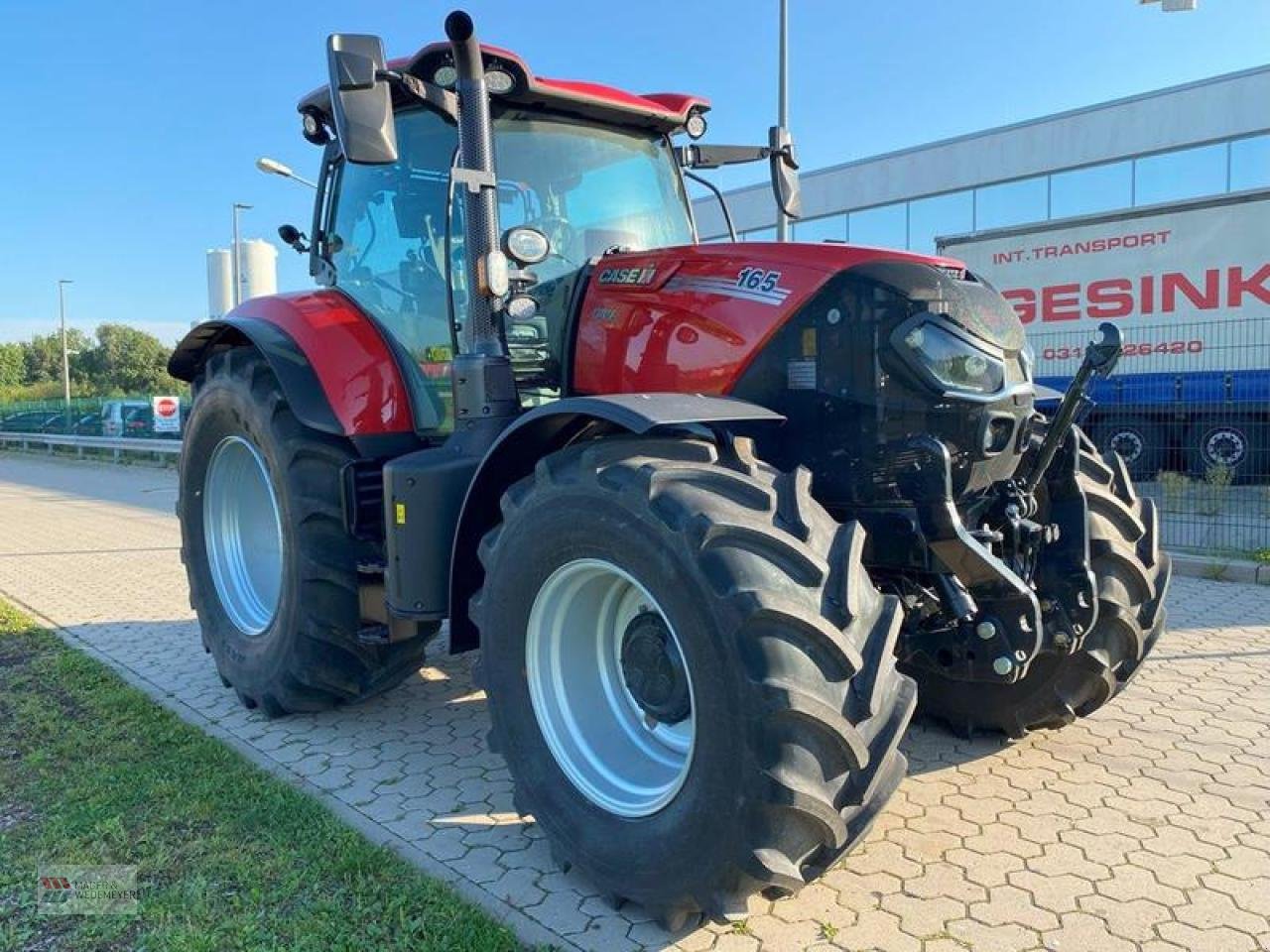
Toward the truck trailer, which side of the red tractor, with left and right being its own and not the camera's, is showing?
left

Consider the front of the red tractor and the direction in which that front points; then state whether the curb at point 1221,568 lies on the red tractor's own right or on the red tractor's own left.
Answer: on the red tractor's own left

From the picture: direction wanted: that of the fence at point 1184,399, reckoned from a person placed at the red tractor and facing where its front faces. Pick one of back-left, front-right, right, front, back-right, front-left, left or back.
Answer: left

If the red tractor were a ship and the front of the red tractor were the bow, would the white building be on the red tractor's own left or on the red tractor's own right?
on the red tractor's own left

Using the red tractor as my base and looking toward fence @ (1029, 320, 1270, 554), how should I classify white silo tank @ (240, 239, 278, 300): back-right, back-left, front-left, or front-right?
front-left

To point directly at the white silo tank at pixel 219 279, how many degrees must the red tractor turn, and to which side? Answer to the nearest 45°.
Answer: approximately 180°

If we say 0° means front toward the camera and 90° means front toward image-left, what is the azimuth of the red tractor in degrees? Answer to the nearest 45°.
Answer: approximately 315°

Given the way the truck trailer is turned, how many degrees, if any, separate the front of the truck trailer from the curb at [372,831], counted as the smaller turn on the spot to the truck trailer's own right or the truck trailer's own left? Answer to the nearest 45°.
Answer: approximately 45° to the truck trailer's own right
